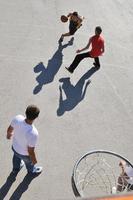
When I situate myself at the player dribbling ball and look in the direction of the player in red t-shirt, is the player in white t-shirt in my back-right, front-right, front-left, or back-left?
front-right

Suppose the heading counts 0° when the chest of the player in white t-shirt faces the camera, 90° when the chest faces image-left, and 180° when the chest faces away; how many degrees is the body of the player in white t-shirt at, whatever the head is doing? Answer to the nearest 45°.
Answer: approximately 225°

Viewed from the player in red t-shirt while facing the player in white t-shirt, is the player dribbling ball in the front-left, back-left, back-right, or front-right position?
back-right

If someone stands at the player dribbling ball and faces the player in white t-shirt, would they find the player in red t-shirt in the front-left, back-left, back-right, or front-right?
front-left

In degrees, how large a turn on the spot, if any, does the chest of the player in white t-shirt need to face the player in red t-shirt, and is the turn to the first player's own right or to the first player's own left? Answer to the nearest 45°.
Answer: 0° — they already face them

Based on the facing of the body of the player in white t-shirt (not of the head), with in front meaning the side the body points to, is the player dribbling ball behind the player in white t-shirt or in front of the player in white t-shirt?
in front
